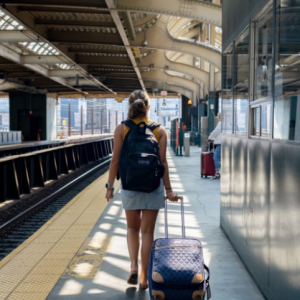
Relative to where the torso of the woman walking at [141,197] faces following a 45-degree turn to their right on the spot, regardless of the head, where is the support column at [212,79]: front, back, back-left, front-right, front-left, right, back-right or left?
front-left

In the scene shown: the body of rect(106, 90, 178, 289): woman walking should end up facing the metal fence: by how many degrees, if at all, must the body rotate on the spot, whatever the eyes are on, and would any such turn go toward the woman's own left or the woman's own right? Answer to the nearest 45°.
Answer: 0° — they already face it

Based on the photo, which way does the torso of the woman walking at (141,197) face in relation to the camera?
away from the camera

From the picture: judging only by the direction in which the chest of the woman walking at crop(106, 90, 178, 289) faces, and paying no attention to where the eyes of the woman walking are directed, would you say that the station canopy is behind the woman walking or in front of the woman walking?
in front

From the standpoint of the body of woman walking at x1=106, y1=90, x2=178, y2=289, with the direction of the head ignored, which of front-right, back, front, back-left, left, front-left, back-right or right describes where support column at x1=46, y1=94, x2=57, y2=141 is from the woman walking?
front

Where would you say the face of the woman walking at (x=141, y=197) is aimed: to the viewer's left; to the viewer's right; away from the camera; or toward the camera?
away from the camera

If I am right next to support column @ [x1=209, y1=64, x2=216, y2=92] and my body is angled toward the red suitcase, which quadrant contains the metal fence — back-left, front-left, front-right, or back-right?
front-right

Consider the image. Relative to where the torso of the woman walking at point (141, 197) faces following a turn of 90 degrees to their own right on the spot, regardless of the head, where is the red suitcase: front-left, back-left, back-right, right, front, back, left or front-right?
left
